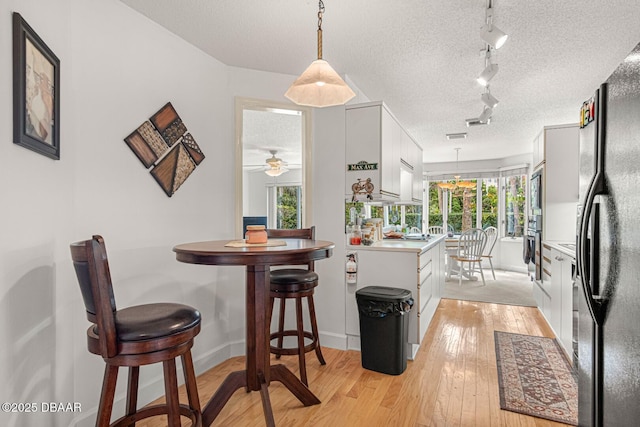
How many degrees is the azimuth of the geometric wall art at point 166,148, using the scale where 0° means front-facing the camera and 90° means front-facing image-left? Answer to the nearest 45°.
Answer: approximately 315°

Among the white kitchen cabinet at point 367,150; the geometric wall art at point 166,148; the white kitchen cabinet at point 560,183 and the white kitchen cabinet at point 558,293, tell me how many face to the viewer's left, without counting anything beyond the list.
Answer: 2

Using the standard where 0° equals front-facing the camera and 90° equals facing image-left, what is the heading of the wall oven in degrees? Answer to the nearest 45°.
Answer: approximately 90°

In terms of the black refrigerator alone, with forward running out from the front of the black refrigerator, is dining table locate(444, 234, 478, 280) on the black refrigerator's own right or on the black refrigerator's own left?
on the black refrigerator's own right

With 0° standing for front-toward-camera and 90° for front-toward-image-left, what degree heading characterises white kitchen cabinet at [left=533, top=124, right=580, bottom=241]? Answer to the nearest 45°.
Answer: approximately 90°

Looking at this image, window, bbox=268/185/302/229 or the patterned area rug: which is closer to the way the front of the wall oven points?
the window

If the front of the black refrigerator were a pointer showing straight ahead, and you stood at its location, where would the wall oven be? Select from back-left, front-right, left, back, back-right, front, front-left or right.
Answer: back-right

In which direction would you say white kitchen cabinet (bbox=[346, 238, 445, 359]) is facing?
to the viewer's right
